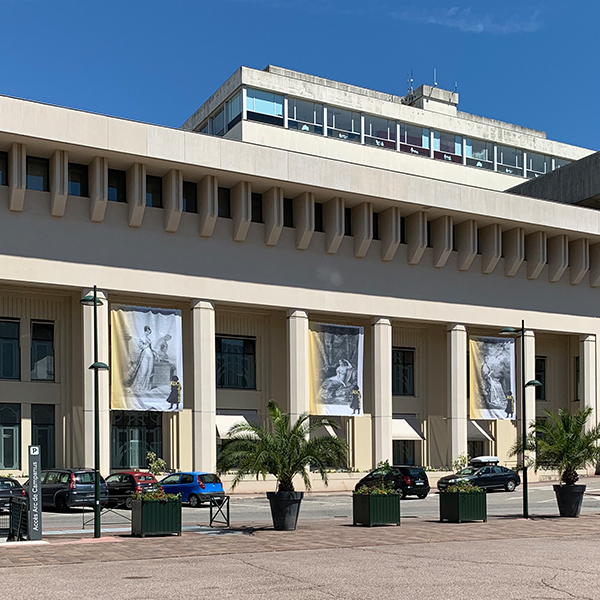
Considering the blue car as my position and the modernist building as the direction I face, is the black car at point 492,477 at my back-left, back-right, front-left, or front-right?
front-right

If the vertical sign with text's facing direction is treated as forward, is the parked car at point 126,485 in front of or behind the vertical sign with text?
behind

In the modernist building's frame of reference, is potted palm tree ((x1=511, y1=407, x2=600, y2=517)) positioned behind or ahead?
ahead

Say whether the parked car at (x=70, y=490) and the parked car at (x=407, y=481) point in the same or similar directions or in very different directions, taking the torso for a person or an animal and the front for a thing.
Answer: same or similar directions

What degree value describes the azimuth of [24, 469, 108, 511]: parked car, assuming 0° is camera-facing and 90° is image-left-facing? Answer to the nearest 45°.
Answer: approximately 135°

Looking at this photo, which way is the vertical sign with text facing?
toward the camera

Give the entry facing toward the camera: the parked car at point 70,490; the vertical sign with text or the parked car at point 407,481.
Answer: the vertical sign with text

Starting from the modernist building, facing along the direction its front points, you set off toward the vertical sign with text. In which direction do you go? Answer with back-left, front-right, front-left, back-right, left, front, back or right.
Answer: front-right

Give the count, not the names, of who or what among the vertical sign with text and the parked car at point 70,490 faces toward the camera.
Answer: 1

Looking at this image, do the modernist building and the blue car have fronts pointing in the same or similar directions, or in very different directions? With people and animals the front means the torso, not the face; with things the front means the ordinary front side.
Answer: very different directions
